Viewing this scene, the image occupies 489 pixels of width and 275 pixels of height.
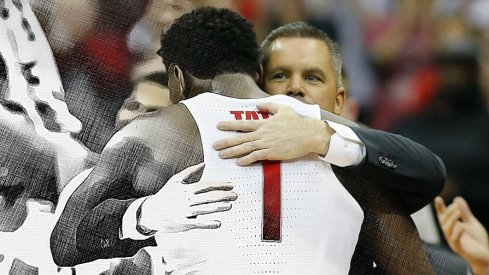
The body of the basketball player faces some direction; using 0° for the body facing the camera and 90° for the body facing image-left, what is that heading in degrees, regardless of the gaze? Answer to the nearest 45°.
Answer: approximately 180°
